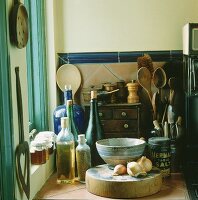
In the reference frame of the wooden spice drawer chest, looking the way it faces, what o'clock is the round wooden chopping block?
The round wooden chopping block is roughly at 12 o'clock from the wooden spice drawer chest.

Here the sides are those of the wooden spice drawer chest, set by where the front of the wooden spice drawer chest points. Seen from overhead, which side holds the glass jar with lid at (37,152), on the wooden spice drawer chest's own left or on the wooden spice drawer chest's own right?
on the wooden spice drawer chest's own right

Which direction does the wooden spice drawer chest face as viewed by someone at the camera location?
facing the viewer

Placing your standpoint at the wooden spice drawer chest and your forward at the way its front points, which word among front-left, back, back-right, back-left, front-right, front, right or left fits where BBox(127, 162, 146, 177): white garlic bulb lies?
front

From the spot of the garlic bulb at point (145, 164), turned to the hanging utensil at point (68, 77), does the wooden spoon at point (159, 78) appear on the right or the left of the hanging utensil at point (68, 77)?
right

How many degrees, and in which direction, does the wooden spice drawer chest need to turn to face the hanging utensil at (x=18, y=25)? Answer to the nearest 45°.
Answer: approximately 45° to its right

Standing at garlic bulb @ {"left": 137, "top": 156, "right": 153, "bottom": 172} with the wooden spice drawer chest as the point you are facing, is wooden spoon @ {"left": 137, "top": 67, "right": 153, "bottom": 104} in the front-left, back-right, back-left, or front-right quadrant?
front-right

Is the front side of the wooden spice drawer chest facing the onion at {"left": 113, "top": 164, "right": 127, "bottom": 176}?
yes
